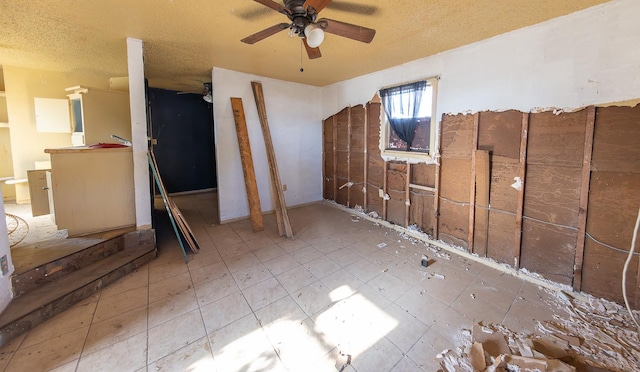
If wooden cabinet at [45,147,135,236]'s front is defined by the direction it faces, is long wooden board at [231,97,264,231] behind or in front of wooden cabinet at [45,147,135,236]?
behind

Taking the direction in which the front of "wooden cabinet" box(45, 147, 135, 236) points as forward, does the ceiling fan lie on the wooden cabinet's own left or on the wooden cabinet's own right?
on the wooden cabinet's own left

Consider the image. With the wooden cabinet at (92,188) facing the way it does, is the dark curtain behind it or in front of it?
behind
